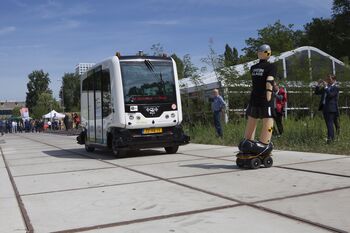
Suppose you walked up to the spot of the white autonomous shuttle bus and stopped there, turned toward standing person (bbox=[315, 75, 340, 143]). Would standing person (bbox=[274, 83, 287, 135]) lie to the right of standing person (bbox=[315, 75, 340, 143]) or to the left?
left

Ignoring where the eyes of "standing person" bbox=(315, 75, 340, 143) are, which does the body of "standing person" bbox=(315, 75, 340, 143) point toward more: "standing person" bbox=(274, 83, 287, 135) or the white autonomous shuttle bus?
the white autonomous shuttle bus

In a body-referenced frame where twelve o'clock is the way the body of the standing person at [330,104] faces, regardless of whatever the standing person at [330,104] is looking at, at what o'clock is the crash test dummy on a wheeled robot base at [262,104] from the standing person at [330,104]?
the crash test dummy on a wheeled robot base at [262,104] is roughly at 11 o'clock from the standing person at [330,104].

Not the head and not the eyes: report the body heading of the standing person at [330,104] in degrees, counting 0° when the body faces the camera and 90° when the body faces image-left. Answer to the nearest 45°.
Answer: approximately 45°

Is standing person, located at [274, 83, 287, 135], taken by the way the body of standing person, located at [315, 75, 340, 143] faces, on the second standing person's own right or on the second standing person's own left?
on the second standing person's own right

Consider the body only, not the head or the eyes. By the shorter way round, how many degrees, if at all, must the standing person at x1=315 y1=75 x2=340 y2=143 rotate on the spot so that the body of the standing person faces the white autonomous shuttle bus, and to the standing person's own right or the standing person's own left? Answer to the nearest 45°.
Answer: approximately 45° to the standing person's own right

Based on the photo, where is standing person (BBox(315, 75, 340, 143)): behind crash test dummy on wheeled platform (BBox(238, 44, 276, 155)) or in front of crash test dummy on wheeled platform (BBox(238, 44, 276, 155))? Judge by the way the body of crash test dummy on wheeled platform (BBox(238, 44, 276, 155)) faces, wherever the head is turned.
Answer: behind
